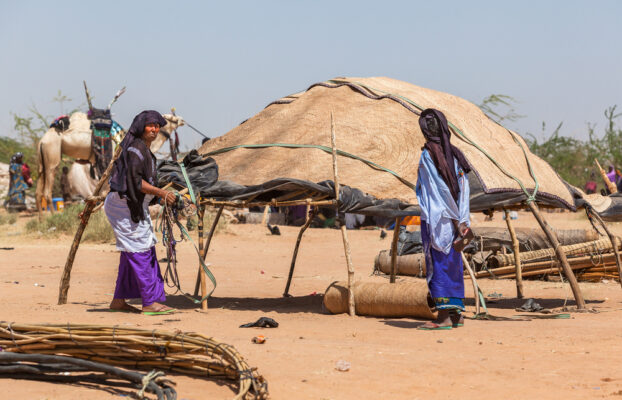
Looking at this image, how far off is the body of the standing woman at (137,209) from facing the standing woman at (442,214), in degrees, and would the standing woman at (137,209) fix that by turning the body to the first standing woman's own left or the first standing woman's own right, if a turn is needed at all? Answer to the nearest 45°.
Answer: approximately 45° to the first standing woman's own right

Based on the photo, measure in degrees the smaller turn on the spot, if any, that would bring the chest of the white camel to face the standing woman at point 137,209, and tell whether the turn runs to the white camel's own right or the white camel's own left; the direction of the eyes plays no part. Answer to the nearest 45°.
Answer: approximately 90° to the white camel's own right

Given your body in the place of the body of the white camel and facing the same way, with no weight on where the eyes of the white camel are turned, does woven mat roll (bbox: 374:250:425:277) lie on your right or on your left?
on your right

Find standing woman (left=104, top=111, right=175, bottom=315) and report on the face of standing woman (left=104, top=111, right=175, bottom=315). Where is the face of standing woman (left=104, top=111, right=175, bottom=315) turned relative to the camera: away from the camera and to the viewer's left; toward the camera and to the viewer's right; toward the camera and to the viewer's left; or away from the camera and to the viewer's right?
toward the camera and to the viewer's right

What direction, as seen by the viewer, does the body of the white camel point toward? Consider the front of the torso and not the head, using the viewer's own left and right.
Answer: facing to the right of the viewer

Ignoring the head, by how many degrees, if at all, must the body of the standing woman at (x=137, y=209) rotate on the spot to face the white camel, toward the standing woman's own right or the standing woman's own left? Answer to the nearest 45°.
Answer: approximately 90° to the standing woman's own left

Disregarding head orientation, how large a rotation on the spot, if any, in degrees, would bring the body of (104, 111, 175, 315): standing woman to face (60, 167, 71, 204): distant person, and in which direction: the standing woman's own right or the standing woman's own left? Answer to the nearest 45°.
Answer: approximately 90° to the standing woman's own left

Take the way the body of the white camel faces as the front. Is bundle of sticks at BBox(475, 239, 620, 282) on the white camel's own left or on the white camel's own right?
on the white camel's own right

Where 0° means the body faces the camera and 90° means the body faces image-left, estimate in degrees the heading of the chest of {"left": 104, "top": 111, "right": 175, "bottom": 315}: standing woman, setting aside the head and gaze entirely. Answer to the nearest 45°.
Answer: approximately 270°

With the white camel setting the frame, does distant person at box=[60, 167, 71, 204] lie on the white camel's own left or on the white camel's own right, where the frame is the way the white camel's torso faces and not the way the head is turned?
on the white camel's own left

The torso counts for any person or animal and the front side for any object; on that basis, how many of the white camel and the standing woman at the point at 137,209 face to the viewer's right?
2
